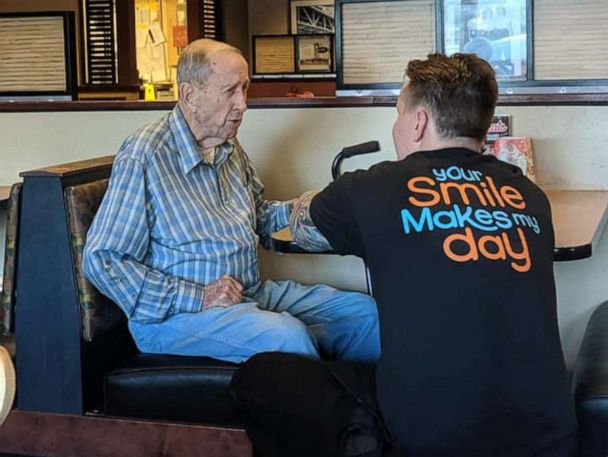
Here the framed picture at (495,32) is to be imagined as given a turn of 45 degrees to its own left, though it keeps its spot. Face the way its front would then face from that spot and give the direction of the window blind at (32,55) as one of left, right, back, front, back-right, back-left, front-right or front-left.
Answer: back-right

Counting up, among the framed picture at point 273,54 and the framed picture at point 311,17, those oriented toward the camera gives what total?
2

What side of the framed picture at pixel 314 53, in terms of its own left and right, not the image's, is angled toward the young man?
front

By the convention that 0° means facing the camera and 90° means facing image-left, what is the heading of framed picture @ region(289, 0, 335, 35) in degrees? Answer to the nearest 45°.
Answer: approximately 0°

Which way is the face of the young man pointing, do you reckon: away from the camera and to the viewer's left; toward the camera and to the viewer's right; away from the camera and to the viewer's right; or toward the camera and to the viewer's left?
away from the camera and to the viewer's left

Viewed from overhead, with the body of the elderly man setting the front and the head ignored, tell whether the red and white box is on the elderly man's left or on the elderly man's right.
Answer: on the elderly man's left

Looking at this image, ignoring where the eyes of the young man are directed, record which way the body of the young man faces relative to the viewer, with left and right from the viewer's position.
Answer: facing away from the viewer and to the left of the viewer

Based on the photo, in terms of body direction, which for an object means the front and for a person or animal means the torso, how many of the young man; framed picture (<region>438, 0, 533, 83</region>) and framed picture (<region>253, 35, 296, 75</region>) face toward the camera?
2

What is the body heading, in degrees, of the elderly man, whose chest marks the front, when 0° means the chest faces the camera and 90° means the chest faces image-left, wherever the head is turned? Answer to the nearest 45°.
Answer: approximately 315°
